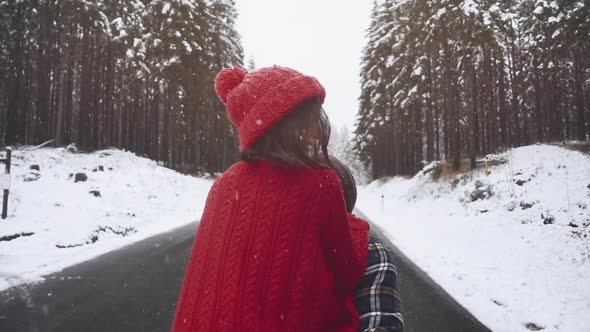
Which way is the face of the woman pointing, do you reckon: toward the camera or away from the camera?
away from the camera

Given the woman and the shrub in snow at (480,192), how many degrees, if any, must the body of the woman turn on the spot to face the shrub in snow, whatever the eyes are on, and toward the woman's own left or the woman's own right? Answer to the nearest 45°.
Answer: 0° — they already face it

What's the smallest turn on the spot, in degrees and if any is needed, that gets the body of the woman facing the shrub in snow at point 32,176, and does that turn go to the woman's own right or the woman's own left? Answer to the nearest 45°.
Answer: approximately 90° to the woman's own left

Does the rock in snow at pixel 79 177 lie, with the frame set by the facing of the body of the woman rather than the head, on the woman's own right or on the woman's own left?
on the woman's own left

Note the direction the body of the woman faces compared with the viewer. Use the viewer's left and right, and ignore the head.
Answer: facing away from the viewer and to the right of the viewer

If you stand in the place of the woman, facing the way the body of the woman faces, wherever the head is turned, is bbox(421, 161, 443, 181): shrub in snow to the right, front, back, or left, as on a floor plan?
front
